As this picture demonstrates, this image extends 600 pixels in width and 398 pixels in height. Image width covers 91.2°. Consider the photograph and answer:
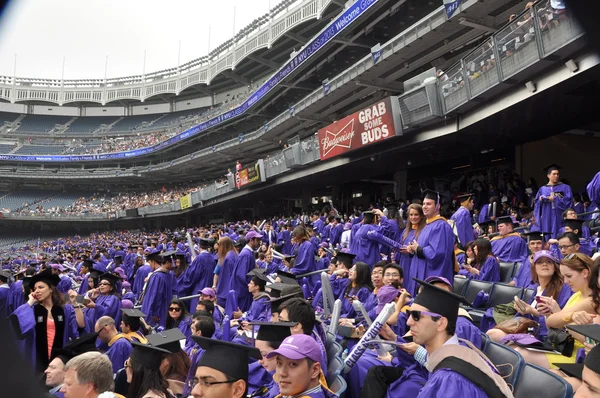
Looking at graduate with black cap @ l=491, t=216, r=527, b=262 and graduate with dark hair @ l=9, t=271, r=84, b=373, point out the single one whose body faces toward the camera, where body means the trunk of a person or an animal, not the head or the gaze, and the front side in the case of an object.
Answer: graduate with dark hair @ l=9, t=271, r=84, b=373

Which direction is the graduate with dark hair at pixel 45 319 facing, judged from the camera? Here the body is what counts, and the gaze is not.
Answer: toward the camera

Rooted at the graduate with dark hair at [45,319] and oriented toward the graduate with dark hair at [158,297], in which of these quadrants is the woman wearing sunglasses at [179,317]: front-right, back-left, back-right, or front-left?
front-right

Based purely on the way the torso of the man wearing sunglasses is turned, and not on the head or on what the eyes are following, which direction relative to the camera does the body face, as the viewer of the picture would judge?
to the viewer's left

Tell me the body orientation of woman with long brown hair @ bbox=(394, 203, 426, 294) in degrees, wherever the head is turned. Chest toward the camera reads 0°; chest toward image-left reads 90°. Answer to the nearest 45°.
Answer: approximately 45°

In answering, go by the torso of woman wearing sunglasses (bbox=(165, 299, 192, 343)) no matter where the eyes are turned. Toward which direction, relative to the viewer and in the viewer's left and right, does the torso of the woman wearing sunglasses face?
facing the viewer and to the left of the viewer

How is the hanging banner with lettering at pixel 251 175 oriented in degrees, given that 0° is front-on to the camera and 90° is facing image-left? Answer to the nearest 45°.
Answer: approximately 45°

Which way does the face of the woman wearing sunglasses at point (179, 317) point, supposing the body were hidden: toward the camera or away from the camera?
toward the camera
